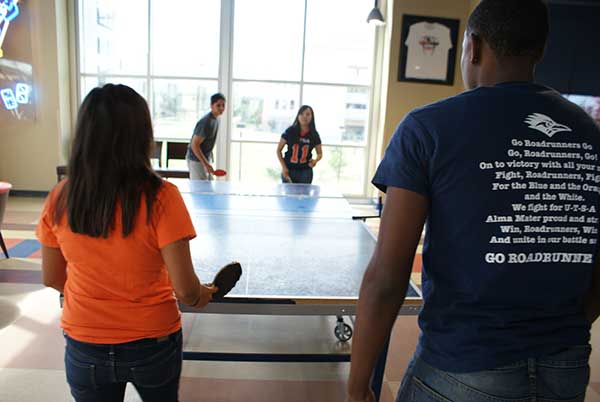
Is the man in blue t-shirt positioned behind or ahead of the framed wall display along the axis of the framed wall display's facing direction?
ahead

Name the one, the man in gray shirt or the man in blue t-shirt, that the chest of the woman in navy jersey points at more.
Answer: the man in blue t-shirt

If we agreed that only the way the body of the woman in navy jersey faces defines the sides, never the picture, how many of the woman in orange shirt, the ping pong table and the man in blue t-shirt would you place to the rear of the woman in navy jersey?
0

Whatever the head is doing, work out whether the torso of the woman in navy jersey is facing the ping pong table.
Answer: yes

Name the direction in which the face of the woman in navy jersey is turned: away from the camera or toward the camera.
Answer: toward the camera

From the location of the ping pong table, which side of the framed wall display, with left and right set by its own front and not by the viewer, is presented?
front

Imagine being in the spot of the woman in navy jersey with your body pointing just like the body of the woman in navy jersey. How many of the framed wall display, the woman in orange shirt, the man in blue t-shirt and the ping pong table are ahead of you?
3

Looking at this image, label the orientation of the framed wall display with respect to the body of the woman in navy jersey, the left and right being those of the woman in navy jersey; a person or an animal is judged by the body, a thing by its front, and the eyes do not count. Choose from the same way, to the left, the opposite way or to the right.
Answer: the same way

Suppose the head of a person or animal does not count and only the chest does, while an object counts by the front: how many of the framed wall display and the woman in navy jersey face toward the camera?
2

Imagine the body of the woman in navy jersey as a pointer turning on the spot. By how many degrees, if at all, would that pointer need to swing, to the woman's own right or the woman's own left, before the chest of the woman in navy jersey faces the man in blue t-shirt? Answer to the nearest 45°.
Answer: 0° — they already face them

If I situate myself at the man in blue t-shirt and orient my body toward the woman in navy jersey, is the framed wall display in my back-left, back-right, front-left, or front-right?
front-right

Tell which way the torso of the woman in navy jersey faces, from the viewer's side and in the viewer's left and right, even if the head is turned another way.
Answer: facing the viewer

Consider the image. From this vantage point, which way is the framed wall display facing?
toward the camera

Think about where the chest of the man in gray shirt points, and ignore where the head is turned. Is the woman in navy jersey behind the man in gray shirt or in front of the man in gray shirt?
in front

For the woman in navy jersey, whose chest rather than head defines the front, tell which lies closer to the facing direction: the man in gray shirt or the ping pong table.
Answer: the ping pong table

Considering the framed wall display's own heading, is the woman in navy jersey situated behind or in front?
in front

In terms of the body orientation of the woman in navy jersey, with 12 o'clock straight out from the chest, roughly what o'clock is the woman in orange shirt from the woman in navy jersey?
The woman in orange shirt is roughly at 12 o'clock from the woman in navy jersey.
